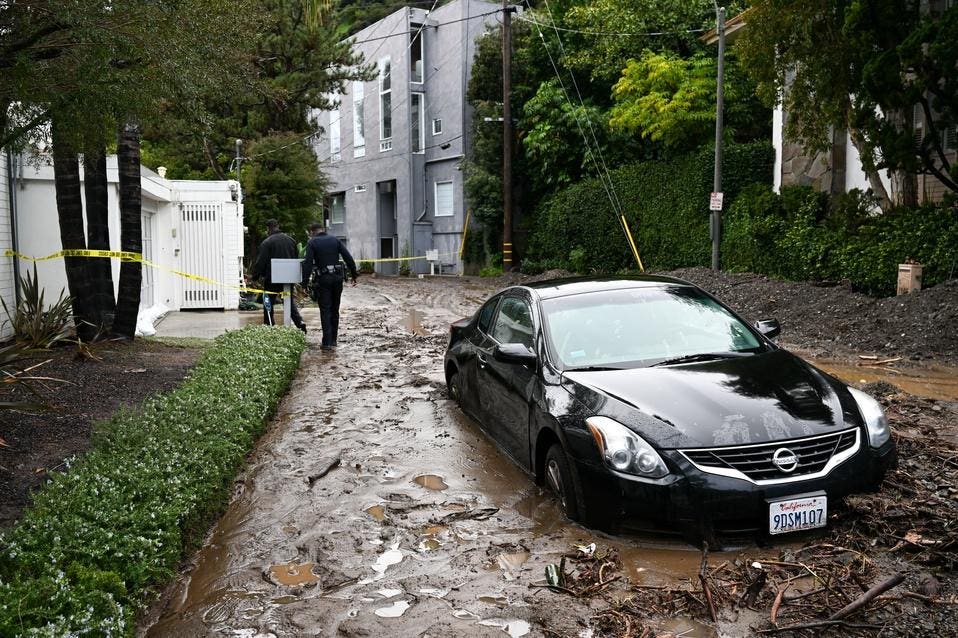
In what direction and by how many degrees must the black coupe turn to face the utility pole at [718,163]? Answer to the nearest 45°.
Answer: approximately 135° to its left

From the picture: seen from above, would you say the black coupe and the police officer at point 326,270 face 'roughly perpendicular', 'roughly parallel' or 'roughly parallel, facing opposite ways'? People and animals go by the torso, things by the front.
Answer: roughly parallel, facing opposite ways

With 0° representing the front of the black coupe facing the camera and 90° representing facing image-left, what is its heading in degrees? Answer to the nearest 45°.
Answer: approximately 315°

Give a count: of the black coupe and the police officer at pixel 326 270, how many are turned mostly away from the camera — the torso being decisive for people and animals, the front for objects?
1

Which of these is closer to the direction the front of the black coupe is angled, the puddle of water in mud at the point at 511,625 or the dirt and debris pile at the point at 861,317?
the puddle of water in mud

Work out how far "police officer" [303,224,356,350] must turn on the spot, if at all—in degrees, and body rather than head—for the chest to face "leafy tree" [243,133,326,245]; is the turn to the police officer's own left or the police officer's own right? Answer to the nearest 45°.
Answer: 0° — they already face it

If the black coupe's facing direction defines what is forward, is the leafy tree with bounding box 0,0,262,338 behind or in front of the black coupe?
behind

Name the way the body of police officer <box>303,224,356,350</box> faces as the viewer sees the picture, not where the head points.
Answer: away from the camera

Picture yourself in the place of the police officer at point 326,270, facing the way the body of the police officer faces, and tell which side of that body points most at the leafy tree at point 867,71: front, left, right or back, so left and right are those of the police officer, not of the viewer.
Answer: right

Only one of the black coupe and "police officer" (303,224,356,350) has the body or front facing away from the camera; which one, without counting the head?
the police officer
